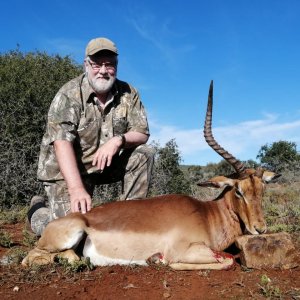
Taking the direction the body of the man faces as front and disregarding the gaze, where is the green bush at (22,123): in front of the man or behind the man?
behind

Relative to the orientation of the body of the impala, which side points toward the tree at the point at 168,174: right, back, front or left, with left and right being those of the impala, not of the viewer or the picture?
left

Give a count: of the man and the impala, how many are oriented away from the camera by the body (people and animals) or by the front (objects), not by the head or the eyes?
0

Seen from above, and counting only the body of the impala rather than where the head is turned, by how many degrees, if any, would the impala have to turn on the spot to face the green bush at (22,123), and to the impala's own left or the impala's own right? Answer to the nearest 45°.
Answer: approximately 135° to the impala's own left

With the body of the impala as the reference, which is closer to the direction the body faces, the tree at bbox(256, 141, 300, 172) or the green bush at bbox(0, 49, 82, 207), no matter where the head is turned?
the tree

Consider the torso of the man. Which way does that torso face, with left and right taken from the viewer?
facing the viewer and to the right of the viewer

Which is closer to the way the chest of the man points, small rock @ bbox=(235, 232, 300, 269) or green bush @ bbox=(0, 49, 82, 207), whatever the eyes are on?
the small rock

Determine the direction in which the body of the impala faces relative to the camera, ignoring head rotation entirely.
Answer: to the viewer's right
